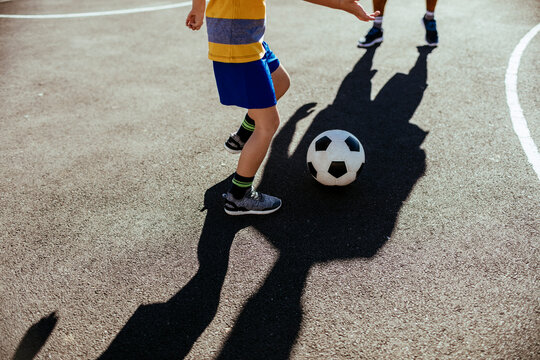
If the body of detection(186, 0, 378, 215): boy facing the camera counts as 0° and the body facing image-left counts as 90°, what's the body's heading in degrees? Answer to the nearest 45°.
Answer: approximately 270°
